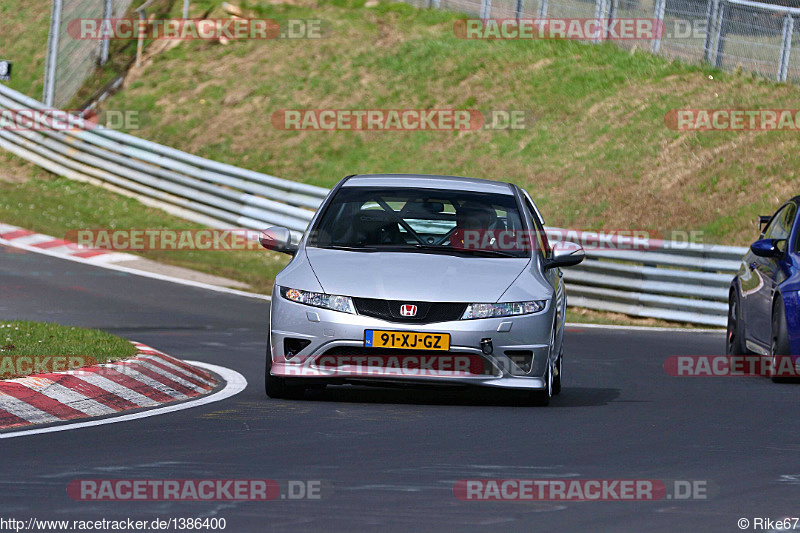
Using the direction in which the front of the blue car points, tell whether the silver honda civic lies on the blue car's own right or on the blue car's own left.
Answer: on the blue car's own right

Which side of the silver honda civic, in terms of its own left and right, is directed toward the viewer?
front

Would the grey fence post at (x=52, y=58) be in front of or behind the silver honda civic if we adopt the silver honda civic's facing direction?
behind

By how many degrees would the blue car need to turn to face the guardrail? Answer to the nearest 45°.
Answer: approximately 180°

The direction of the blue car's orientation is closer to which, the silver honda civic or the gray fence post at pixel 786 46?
the silver honda civic

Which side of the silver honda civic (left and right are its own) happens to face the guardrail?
back

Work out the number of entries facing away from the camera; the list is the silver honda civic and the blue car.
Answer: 0

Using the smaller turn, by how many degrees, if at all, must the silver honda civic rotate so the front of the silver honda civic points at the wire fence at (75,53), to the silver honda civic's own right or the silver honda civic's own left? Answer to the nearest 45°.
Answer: approximately 180°

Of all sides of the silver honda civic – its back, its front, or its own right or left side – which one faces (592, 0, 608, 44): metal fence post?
back

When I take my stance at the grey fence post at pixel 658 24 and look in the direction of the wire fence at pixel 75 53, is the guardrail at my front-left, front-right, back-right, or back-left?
front-left
